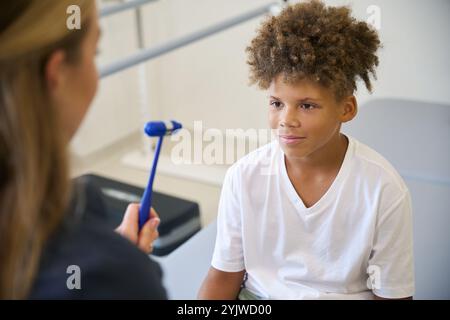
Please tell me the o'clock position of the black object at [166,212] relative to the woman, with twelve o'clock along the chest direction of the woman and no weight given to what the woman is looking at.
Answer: The black object is roughly at 11 o'clock from the woman.

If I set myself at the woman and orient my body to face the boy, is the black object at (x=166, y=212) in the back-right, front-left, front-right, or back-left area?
front-left

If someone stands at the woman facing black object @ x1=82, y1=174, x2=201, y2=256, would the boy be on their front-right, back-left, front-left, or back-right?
front-right

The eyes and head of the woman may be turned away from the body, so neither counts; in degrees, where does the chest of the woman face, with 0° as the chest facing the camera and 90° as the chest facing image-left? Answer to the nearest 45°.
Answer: approximately 225°

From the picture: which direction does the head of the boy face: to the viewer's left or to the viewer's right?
to the viewer's left

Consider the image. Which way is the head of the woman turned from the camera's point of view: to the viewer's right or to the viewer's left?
to the viewer's right
